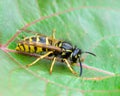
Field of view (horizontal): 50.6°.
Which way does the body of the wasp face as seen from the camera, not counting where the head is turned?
to the viewer's right
